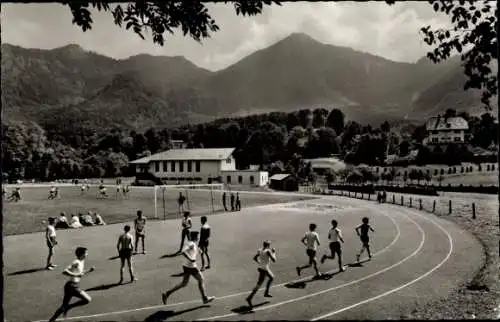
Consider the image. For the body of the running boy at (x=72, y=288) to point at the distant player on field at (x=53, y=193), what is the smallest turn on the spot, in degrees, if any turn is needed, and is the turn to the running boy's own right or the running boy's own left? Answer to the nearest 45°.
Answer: approximately 90° to the running boy's own left
